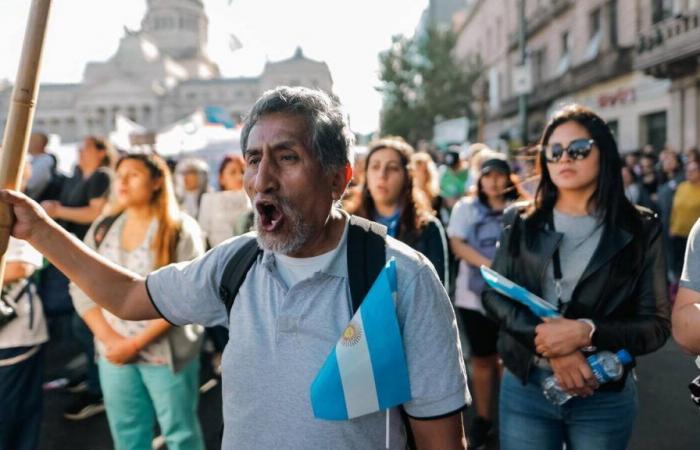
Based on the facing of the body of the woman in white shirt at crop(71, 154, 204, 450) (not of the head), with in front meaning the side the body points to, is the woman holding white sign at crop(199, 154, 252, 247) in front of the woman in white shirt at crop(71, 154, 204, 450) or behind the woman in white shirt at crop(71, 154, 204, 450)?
behind

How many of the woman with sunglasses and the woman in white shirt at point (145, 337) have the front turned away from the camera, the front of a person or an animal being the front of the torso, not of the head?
0

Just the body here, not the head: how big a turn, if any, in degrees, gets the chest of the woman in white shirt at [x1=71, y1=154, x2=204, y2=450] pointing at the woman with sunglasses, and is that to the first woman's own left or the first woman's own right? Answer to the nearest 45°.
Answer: approximately 90° to the first woman's own left

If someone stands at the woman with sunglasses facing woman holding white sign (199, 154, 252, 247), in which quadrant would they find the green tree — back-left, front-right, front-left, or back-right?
front-right

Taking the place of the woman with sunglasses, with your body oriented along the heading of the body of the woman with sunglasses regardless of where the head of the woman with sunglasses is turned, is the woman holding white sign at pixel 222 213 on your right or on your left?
on your right

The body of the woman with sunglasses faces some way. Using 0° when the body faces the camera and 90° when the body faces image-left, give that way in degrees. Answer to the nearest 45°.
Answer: approximately 45°

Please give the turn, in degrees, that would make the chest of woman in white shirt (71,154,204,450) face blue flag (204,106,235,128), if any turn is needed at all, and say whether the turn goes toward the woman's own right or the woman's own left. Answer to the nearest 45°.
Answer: approximately 135° to the woman's own right

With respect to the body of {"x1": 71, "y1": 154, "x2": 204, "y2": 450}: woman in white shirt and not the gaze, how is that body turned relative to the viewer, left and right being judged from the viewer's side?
facing the viewer and to the left of the viewer

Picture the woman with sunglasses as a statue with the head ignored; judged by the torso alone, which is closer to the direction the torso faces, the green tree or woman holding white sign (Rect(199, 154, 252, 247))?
the woman holding white sign

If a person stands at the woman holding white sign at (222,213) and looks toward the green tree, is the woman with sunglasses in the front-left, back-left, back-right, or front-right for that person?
back-right
